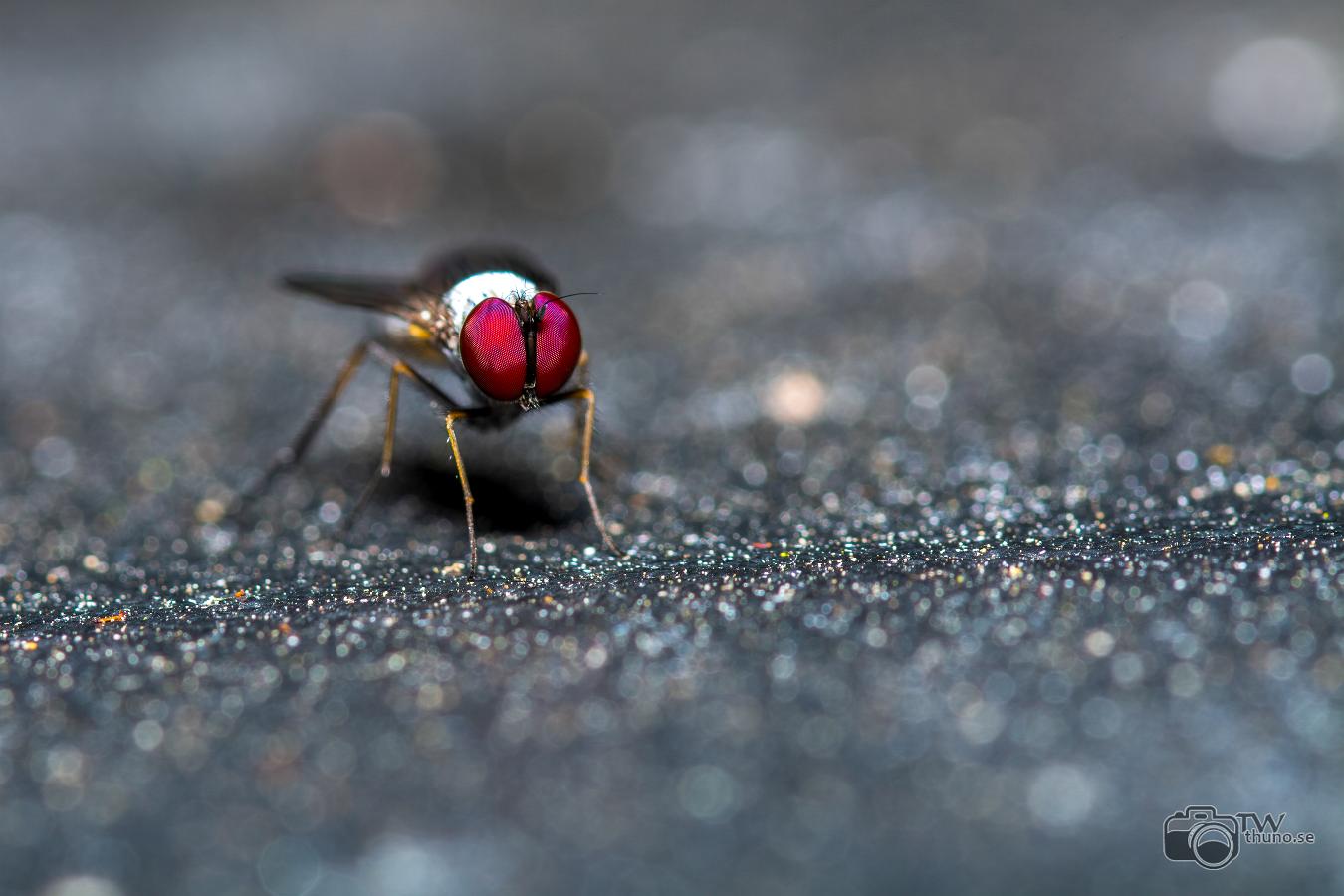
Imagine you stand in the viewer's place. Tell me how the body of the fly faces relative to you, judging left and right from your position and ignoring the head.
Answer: facing the viewer and to the right of the viewer
